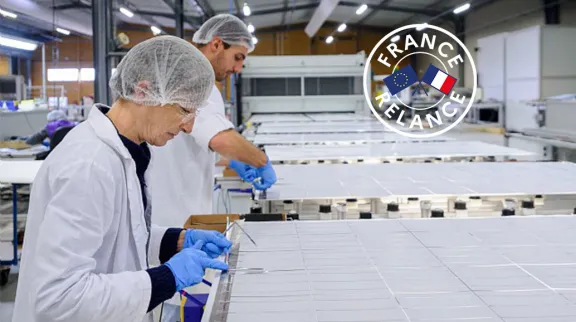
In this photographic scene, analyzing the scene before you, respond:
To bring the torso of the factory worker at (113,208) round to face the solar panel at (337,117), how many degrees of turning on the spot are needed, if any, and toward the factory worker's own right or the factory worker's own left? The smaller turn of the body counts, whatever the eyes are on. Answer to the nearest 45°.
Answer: approximately 45° to the factory worker's own left

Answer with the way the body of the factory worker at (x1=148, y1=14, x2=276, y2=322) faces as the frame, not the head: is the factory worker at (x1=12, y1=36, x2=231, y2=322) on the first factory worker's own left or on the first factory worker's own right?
on the first factory worker's own right

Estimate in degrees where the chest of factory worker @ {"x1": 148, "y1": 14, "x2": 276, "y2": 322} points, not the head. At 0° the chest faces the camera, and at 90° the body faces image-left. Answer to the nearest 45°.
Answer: approximately 270°

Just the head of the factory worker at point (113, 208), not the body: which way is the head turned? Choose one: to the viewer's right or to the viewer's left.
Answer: to the viewer's right

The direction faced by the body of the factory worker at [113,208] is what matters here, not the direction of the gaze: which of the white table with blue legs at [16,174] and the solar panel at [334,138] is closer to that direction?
the solar panel

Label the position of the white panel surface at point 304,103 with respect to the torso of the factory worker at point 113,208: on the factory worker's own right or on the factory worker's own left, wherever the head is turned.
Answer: on the factory worker's own left

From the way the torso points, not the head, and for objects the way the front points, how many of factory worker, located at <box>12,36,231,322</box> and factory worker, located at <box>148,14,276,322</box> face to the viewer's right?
2

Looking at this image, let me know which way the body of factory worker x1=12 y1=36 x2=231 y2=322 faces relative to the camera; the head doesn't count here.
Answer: to the viewer's right

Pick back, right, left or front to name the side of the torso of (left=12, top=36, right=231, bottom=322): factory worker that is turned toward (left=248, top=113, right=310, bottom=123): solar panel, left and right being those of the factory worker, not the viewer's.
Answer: left

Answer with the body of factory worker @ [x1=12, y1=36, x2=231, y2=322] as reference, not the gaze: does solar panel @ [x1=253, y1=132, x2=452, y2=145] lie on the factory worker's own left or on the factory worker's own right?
on the factory worker's own left

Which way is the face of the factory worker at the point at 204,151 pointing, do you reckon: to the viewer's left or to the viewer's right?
to the viewer's right
